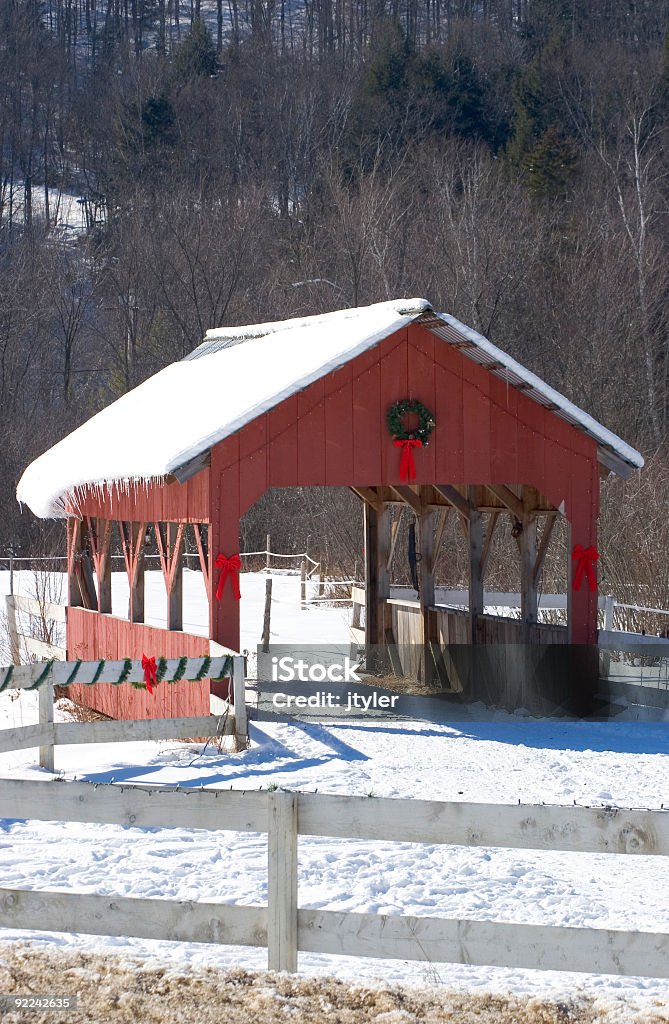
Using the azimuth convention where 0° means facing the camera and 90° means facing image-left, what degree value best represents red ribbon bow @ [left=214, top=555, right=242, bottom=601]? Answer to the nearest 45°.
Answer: approximately 0°

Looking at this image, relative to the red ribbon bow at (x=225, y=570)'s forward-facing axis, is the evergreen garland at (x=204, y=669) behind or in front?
in front

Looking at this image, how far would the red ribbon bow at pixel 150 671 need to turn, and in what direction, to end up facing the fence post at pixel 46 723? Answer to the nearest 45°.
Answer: approximately 45° to its right

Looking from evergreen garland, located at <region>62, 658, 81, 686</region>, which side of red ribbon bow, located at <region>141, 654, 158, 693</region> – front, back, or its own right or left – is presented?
right

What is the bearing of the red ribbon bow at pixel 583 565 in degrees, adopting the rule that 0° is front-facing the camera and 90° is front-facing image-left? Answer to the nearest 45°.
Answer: approximately 0°

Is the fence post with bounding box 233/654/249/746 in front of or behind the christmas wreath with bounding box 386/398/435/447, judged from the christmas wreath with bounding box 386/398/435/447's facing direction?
in front

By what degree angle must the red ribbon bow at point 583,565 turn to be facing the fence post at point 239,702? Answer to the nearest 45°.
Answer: approximately 45° to its right

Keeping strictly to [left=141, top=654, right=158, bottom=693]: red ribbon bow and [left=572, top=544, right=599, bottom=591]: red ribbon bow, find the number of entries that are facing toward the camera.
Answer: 2
